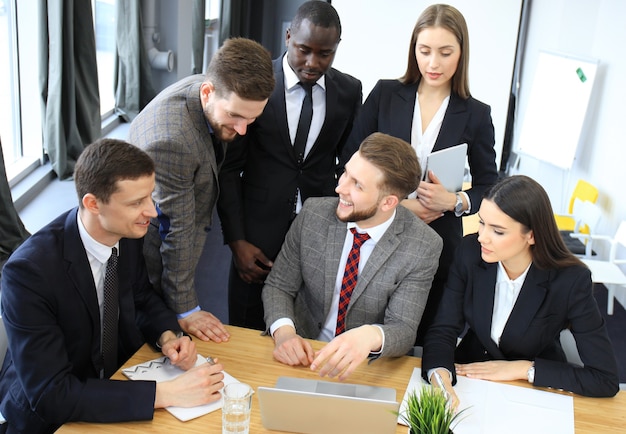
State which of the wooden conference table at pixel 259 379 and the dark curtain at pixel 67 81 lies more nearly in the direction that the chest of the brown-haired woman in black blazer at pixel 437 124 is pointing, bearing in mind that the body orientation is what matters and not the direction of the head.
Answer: the wooden conference table

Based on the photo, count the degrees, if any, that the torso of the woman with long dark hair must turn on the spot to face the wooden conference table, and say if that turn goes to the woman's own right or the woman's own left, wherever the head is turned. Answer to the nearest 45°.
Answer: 0° — they already face it

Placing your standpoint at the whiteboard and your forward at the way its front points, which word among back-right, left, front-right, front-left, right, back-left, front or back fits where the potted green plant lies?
front-left

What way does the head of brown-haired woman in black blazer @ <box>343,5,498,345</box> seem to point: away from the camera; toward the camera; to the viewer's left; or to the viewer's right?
toward the camera

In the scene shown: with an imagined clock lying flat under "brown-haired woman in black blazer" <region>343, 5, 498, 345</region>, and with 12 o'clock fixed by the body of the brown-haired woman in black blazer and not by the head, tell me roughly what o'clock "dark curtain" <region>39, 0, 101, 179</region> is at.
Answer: The dark curtain is roughly at 4 o'clock from the brown-haired woman in black blazer.

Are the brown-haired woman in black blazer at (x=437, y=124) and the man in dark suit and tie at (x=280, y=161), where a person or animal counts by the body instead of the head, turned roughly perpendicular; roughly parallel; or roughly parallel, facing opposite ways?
roughly parallel

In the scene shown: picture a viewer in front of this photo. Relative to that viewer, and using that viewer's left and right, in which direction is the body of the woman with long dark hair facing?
facing the viewer and to the left of the viewer

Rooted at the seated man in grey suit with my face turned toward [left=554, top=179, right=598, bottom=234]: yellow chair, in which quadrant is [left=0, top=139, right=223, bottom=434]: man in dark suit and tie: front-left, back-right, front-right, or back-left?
back-left

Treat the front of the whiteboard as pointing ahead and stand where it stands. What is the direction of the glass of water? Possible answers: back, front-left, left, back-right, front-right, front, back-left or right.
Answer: front-left

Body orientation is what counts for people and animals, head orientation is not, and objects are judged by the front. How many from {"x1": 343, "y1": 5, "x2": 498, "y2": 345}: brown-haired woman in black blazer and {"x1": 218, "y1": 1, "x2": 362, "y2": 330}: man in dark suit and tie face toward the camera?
2

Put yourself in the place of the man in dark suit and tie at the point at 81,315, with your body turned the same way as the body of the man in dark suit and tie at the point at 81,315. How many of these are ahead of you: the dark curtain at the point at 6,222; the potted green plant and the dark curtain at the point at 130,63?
1

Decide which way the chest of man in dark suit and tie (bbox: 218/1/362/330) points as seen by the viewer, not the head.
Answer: toward the camera

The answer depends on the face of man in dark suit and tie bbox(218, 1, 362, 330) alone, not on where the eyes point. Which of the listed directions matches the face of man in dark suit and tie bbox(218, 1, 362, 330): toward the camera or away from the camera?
toward the camera

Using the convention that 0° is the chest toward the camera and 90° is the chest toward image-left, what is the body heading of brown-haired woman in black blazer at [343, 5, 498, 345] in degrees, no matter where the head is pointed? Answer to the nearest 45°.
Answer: approximately 0°

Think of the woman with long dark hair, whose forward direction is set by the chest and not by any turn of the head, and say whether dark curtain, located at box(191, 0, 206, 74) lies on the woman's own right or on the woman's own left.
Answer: on the woman's own right

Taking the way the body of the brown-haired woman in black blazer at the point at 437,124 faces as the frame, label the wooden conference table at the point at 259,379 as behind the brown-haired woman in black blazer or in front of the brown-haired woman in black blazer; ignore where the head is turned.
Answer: in front

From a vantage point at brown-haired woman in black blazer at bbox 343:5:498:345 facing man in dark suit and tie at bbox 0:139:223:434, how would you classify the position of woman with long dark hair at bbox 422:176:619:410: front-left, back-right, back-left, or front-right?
front-left
